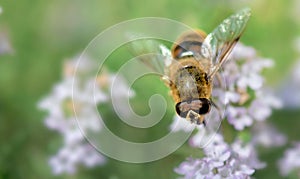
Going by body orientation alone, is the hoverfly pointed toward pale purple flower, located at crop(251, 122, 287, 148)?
no

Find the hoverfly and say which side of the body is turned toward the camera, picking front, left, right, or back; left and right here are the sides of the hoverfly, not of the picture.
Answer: front

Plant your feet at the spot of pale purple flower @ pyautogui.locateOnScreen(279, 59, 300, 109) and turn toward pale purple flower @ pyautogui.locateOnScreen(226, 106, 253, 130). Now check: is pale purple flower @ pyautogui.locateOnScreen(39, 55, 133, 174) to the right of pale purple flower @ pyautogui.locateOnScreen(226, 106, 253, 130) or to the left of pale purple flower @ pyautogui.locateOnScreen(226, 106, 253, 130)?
right

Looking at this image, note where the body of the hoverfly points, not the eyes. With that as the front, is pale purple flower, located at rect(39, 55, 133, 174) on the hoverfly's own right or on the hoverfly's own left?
on the hoverfly's own right
